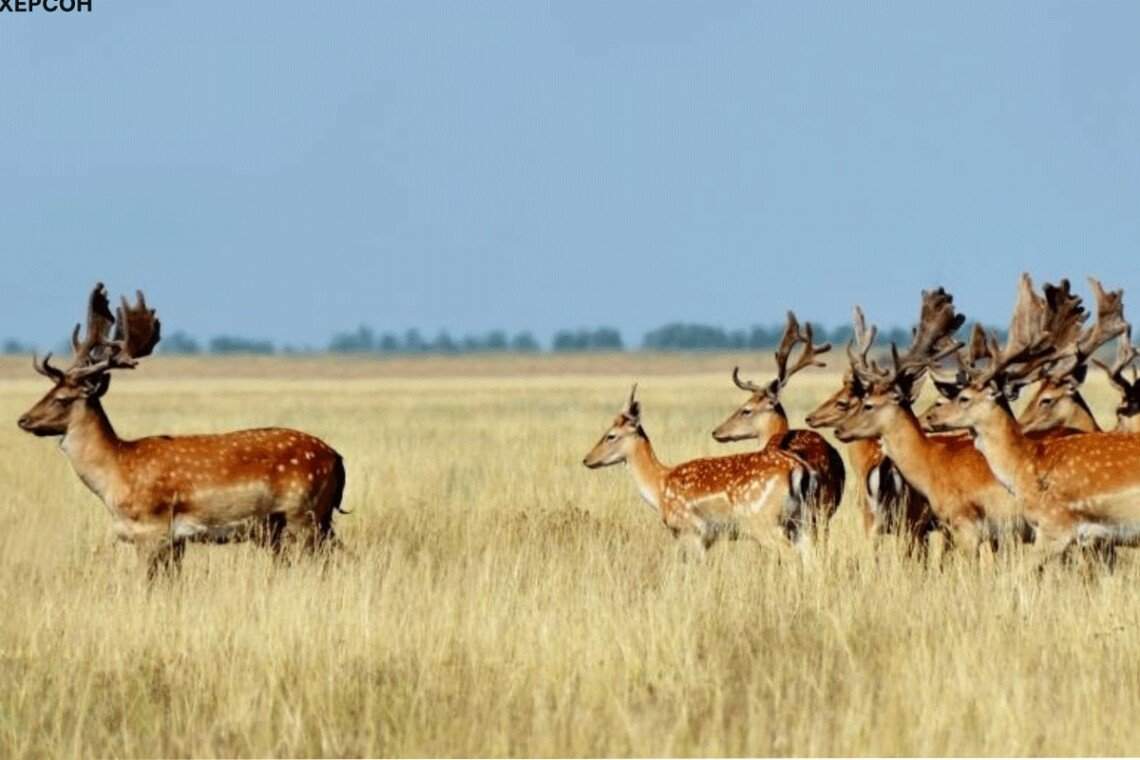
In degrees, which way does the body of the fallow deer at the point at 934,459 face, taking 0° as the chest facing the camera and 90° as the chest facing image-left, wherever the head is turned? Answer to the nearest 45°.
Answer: approximately 90°

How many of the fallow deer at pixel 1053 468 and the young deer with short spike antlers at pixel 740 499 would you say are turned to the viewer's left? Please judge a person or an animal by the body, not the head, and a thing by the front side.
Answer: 2

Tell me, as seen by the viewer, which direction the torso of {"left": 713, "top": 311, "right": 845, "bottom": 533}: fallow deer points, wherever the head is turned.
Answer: to the viewer's left

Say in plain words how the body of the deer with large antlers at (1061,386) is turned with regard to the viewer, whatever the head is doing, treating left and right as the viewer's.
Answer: facing to the left of the viewer

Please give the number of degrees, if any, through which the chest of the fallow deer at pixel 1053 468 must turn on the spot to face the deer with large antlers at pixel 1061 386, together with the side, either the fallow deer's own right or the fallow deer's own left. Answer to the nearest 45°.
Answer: approximately 90° to the fallow deer's own right

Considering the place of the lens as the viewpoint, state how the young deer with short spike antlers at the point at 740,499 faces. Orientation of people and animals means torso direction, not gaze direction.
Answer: facing to the left of the viewer

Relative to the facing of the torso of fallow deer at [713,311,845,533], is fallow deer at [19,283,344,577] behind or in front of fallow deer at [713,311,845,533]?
in front

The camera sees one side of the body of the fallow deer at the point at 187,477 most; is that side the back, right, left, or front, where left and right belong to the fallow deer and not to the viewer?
left

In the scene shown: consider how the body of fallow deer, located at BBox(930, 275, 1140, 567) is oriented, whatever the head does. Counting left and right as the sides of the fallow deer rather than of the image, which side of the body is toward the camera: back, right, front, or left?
left

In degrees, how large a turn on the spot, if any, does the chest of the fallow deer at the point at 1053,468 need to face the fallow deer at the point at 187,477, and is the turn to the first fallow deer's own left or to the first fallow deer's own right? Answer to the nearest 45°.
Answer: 0° — it already faces it

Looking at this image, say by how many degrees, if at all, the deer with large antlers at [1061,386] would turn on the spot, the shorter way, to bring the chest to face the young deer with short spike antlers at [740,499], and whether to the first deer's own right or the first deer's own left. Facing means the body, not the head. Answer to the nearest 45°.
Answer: approximately 45° to the first deer's own left
